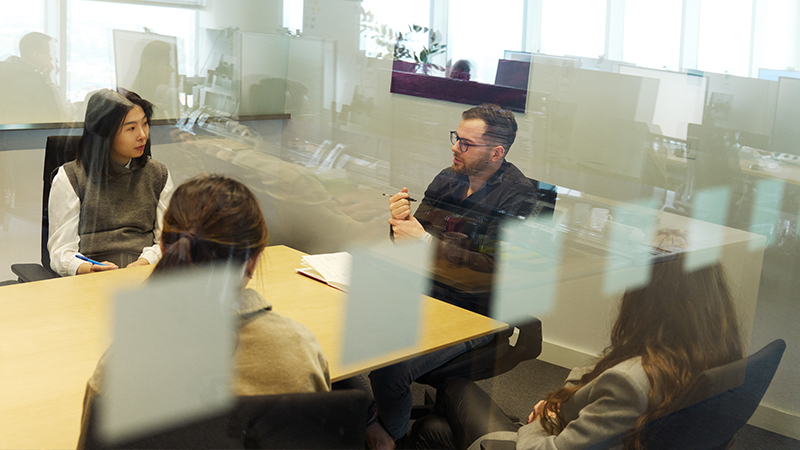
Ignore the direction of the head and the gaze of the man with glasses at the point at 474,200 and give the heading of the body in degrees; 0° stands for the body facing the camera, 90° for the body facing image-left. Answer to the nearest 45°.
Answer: approximately 45°

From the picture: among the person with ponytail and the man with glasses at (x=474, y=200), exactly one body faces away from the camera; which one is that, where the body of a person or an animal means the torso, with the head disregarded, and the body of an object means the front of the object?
the person with ponytail

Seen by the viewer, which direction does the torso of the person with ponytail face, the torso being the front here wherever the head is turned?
away from the camera

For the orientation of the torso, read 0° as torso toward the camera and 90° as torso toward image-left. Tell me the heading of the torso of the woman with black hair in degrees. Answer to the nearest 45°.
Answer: approximately 315°

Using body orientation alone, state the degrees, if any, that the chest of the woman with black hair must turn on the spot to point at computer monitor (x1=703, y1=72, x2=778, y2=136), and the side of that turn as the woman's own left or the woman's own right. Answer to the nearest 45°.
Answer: approximately 45° to the woman's own left

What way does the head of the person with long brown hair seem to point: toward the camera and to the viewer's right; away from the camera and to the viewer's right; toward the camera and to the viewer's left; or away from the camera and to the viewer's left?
away from the camera and to the viewer's left
